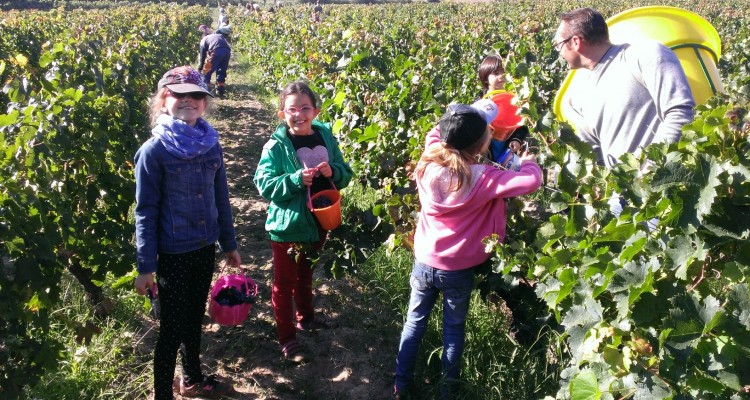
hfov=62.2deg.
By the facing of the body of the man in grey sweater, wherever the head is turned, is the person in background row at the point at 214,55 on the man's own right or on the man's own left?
on the man's own right

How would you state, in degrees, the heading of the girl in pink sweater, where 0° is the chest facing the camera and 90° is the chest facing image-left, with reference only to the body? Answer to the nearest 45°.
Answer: approximately 225°

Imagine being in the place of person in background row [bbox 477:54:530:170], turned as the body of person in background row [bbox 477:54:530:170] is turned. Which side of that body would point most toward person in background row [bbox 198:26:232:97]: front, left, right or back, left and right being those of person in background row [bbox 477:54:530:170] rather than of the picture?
back

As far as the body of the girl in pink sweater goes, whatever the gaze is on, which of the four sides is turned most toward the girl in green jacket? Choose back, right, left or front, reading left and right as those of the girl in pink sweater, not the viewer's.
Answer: left

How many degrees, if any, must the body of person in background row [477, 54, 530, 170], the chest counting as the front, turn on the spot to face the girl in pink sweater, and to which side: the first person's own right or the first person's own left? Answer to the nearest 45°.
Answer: approximately 45° to the first person's own right

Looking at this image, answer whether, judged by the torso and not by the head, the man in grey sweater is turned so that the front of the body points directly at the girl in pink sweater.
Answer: yes

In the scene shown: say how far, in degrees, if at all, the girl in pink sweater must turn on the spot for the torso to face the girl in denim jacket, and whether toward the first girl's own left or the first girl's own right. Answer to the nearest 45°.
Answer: approximately 135° to the first girl's own left

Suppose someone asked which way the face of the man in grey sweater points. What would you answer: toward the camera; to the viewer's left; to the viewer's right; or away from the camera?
to the viewer's left
